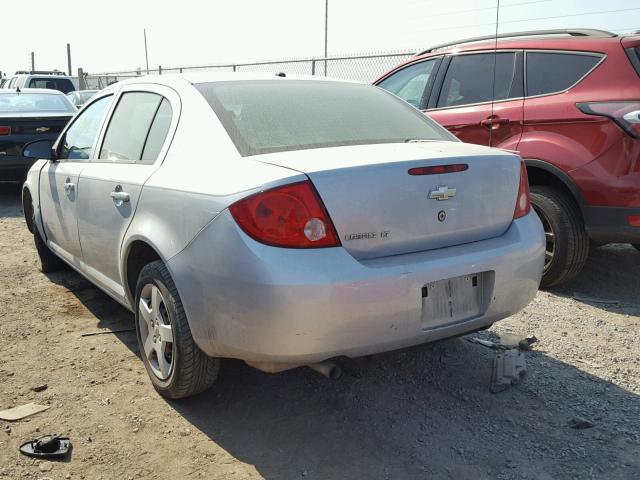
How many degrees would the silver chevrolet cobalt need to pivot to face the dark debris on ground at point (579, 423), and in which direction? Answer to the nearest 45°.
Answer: approximately 135° to its right

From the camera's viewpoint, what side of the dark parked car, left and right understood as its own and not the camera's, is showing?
back

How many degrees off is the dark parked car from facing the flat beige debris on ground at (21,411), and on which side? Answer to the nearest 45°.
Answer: approximately 180°

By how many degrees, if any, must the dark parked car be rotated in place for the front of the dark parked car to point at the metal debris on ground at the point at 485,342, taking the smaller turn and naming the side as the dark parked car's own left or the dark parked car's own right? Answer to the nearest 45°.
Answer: approximately 180°

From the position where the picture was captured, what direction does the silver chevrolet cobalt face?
facing away from the viewer and to the left of the viewer

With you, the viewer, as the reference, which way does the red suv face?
facing away from the viewer and to the left of the viewer

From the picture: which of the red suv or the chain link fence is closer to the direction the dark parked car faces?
the chain link fence
